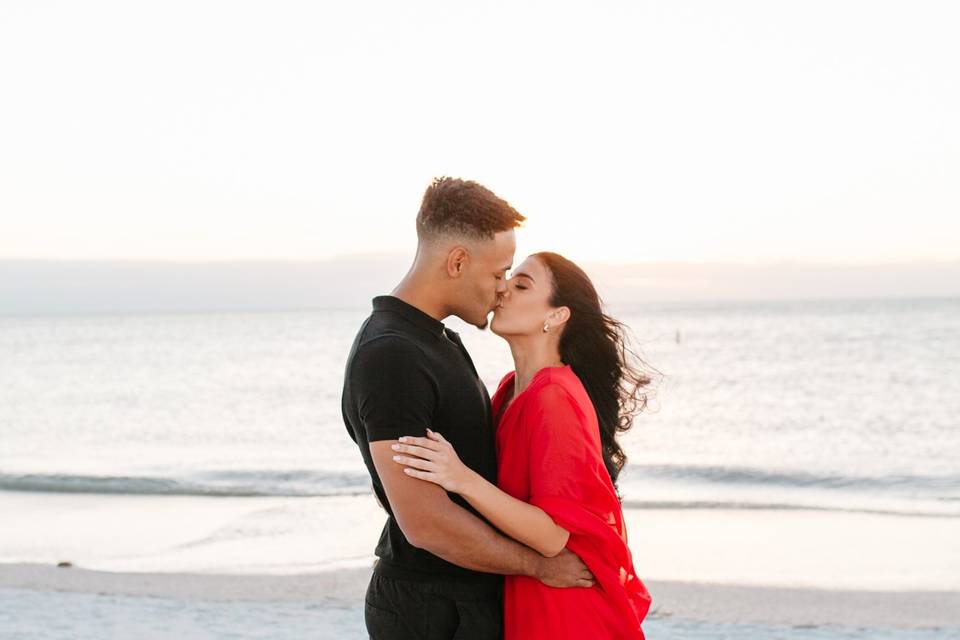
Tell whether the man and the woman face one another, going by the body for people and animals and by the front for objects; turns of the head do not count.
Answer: yes

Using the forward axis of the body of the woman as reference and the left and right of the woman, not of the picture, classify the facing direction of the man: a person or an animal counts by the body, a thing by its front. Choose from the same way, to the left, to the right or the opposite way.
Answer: the opposite way

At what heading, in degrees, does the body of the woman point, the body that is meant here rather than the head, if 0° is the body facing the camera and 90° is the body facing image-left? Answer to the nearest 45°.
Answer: approximately 90°

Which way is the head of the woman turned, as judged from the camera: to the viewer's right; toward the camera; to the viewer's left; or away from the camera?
to the viewer's left

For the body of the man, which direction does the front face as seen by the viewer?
to the viewer's right

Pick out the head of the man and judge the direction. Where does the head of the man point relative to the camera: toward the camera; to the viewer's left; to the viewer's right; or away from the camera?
to the viewer's right
